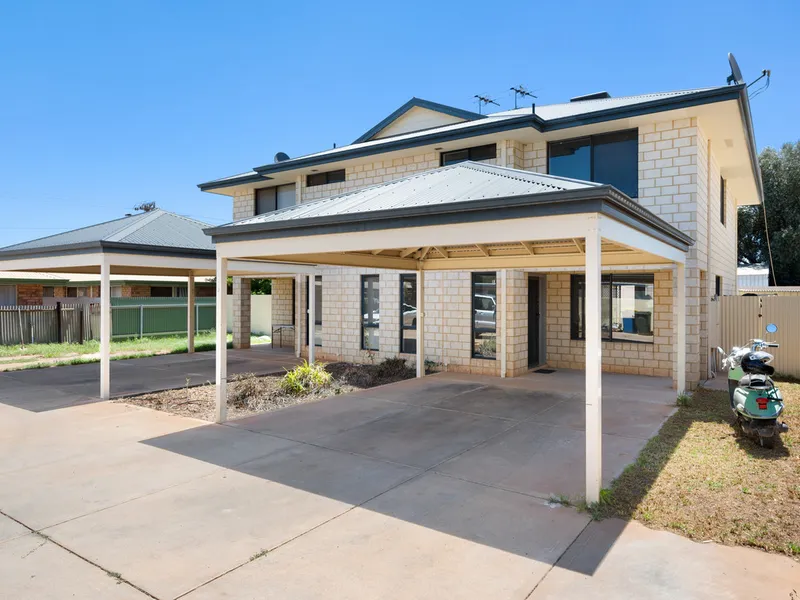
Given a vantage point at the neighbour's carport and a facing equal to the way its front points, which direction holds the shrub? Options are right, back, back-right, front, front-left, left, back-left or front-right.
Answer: left

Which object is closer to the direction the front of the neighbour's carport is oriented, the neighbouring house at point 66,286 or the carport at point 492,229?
the carport

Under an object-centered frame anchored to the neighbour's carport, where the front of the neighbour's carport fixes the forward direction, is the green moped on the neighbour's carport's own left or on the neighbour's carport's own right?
on the neighbour's carport's own left

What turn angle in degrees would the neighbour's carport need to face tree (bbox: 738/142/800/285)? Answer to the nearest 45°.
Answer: approximately 135° to its left

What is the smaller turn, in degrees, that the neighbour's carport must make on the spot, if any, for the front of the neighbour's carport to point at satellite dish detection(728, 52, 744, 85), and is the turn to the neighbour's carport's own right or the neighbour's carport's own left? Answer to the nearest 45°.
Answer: approximately 90° to the neighbour's carport's own left

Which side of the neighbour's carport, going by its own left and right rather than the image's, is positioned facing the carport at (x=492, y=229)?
left

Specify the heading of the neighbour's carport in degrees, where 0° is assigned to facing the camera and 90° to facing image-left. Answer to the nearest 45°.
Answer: approximately 45°

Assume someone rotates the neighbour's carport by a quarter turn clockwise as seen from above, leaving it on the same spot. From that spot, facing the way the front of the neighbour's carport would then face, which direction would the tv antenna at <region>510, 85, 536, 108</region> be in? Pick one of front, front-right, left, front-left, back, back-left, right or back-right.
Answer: back-right

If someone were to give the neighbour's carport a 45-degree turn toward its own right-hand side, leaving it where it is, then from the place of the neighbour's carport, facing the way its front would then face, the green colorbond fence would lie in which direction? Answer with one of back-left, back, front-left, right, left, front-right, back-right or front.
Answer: right
